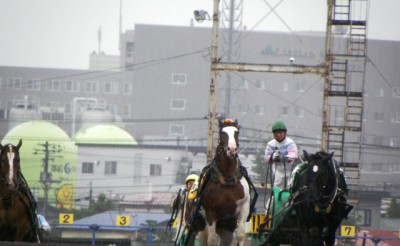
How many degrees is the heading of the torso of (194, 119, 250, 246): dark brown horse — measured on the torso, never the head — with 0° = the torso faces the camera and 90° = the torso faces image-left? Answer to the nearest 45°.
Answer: approximately 0°

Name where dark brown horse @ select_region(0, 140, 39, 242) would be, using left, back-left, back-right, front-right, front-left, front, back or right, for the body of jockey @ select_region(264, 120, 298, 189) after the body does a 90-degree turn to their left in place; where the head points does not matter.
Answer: back

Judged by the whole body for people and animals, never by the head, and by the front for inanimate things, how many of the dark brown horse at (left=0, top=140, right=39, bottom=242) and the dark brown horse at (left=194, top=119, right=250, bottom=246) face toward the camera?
2

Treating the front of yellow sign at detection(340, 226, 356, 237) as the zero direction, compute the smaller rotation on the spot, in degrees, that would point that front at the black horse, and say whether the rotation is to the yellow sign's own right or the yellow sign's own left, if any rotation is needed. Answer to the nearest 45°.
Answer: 0° — it already faces it

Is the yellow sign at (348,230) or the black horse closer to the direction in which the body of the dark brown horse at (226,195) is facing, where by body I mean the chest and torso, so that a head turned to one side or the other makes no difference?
the black horse

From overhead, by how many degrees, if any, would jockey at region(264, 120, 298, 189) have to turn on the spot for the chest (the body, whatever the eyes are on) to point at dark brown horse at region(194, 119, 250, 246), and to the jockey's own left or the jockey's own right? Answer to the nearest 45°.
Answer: approximately 45° to the jockey's own right

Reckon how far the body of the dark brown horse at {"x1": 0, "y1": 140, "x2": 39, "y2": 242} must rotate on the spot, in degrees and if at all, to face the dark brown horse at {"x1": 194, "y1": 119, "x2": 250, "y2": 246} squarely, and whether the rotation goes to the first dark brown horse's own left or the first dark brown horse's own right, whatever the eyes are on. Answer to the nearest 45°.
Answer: approximately 45° to the first dark brown horse's own left
